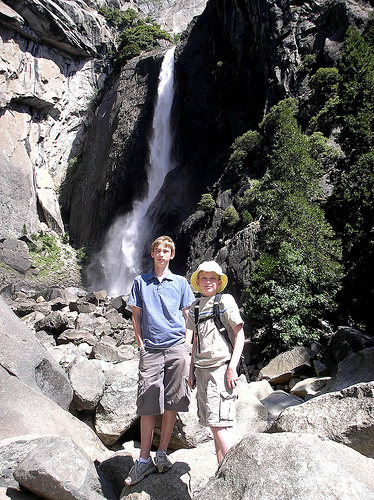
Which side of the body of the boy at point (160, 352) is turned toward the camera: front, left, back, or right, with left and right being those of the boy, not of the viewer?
front

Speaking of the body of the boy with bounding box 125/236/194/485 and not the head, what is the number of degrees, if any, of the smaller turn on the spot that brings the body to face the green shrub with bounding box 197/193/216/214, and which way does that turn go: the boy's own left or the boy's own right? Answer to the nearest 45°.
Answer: approximately 180°

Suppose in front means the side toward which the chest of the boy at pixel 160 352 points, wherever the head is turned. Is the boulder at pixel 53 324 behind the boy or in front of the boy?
behind

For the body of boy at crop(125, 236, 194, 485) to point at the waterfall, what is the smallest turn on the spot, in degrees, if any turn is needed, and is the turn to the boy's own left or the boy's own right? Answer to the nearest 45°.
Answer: approximately 180°

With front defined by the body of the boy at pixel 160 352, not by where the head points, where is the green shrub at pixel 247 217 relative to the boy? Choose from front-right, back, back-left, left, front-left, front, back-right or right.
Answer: back

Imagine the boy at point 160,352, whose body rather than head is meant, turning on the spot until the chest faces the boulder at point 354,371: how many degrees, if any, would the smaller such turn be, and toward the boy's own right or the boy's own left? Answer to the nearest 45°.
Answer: approximately 135° to the boy's own left

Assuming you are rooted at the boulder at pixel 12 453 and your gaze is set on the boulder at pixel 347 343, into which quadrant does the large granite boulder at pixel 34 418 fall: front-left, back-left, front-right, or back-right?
front-left

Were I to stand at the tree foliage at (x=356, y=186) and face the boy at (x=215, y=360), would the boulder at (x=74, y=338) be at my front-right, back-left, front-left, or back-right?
front-right

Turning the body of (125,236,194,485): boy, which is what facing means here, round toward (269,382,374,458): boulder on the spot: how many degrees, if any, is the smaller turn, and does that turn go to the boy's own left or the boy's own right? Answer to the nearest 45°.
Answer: approximately 90° to the boy's own left

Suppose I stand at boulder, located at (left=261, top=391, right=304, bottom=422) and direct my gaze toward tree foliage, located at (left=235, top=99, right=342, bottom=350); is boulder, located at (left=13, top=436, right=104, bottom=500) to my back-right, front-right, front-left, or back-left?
back-left
